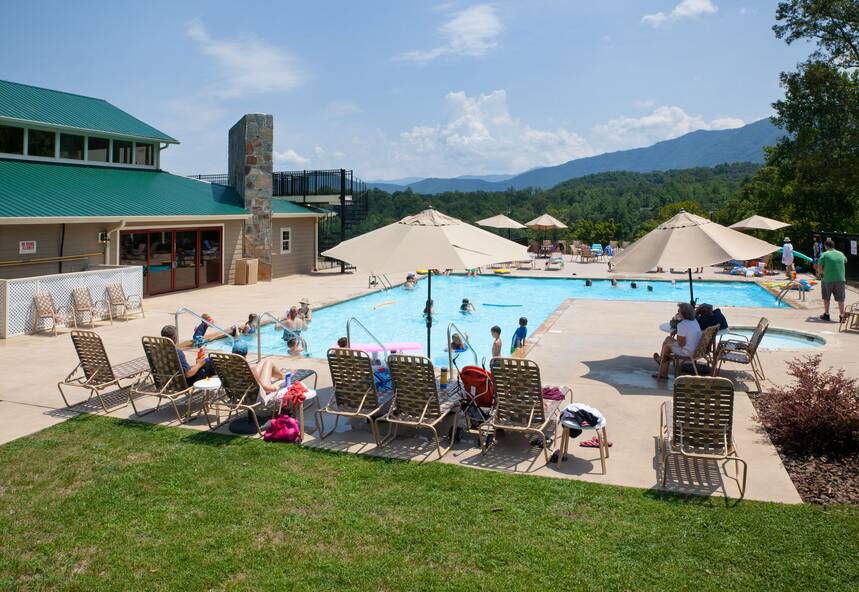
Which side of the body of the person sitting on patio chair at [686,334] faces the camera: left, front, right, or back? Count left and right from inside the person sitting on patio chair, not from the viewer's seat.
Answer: left

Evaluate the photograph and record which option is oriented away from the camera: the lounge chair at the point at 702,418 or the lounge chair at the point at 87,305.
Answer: the lounge chair at the point at 702,418

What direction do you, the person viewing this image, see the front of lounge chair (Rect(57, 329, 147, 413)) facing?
facing away from the viewer and to the right of the viewer

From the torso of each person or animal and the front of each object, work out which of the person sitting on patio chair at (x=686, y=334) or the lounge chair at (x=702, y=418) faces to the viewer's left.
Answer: the person sitting on patio chair

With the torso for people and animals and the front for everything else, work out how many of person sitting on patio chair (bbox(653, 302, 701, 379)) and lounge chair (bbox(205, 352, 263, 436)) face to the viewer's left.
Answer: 1

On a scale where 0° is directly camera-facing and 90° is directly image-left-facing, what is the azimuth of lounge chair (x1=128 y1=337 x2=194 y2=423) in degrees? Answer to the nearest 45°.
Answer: approximately 225°

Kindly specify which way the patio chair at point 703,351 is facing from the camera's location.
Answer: facing to the left of the viewer

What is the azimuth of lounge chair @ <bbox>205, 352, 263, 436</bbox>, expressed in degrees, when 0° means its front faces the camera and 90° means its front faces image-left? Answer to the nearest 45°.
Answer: approximately 225°
